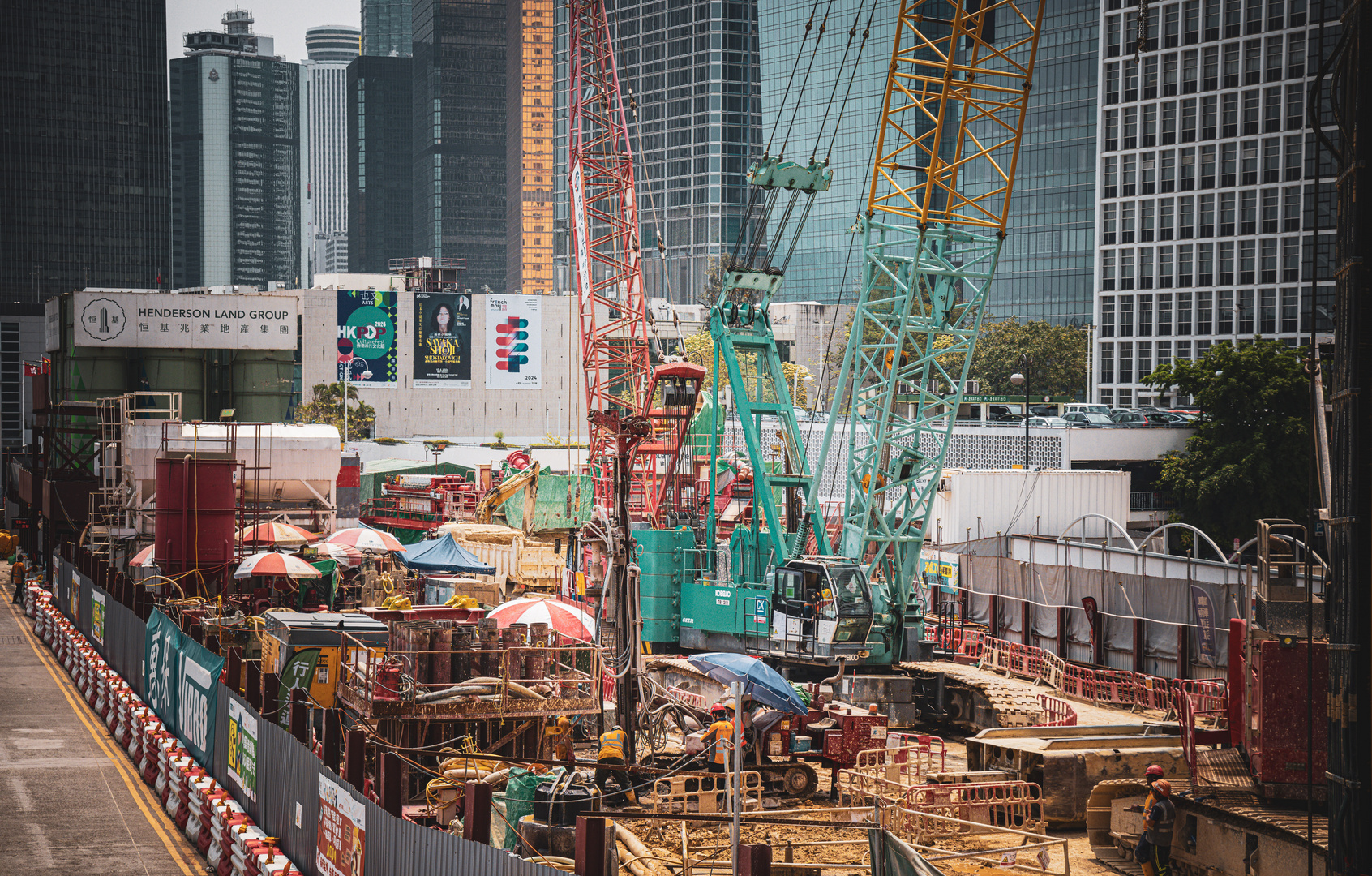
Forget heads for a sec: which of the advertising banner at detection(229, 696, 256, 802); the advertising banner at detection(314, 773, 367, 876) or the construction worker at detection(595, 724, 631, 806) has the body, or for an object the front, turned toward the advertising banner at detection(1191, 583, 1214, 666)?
the construction worker

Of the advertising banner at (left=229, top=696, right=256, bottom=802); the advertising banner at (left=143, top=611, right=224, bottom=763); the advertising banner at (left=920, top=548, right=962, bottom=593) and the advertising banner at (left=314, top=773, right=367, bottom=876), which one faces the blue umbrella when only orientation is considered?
the advertising banner at (left=920, top=548, right=962, bottom=593)

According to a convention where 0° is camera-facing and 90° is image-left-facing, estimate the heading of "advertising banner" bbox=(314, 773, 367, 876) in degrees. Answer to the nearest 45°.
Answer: approximately 45°

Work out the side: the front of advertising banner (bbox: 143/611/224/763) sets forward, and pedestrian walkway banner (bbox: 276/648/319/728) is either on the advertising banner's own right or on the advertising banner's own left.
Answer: on the advertising banner's own left

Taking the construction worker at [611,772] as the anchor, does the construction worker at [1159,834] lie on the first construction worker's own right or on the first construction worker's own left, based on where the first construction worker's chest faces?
on the first construction worker's own right

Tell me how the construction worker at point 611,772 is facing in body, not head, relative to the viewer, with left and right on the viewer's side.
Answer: facing away from the viewer and to the right of the viewer

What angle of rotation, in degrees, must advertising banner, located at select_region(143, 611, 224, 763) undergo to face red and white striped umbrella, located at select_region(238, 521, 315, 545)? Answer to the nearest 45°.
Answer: approximately 135° to its right

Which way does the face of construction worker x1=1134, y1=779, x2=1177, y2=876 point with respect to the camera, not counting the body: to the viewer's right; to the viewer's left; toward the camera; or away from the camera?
to the viewer's left

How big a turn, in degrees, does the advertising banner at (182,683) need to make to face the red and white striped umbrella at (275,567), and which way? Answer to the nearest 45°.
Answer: approximately 135° to its right

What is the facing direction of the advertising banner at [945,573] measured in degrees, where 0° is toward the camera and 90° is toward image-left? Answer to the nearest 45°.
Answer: approximately 0°

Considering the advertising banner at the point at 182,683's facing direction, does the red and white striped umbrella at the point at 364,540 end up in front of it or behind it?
behind
